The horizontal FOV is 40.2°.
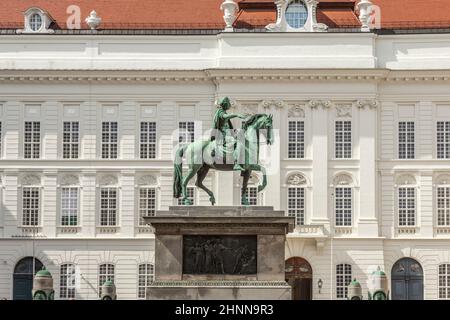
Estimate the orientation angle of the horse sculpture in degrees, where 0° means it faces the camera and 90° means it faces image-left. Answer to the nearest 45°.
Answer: approximately 270°

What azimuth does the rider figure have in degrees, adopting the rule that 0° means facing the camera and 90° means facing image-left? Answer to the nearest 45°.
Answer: approximately 270°
